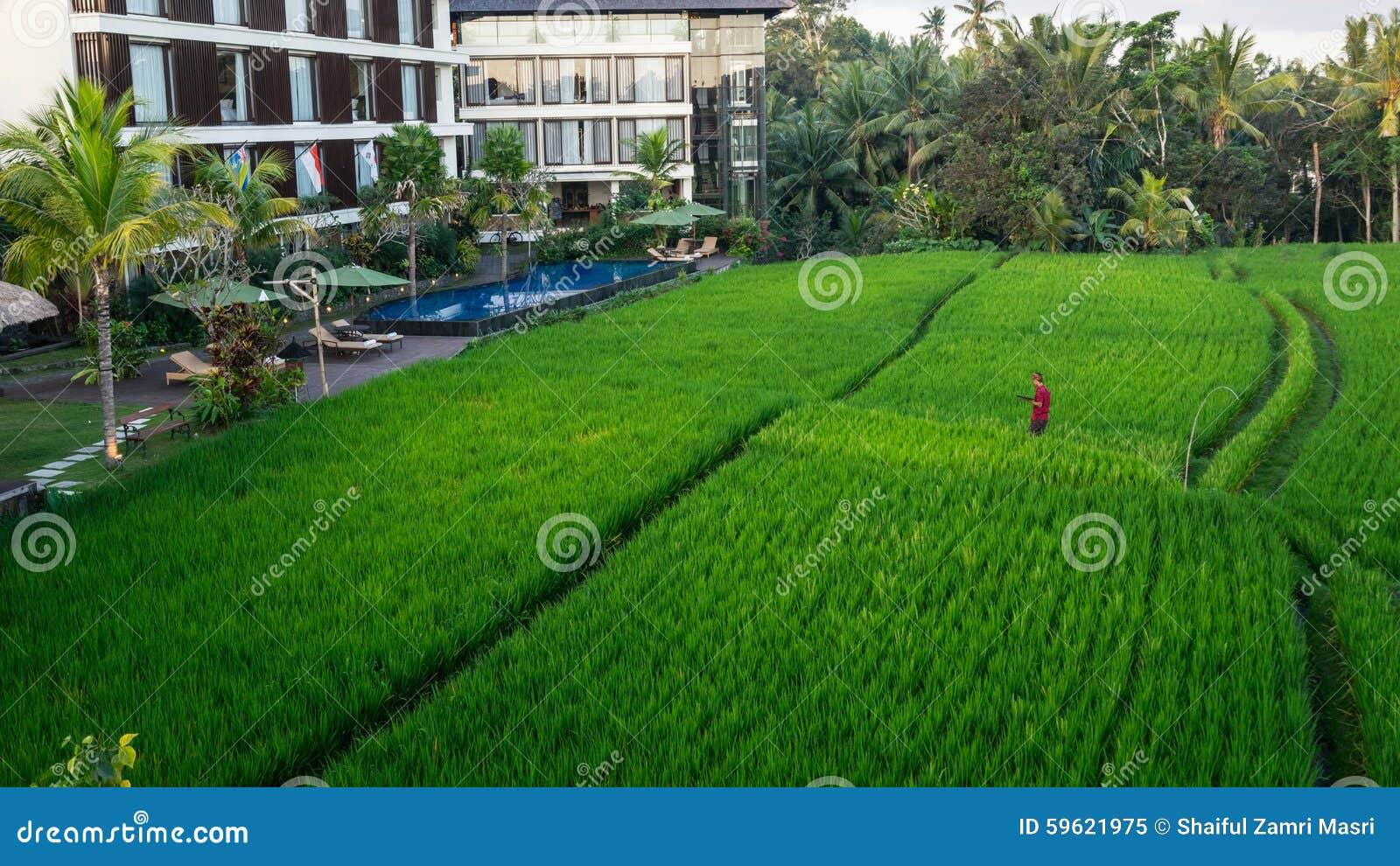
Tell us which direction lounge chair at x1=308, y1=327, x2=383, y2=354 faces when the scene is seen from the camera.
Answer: facing to the right of the viewer

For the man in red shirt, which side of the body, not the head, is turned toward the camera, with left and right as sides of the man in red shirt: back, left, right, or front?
left

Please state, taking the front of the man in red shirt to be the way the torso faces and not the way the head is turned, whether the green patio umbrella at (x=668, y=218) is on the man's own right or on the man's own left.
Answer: on the man's own right

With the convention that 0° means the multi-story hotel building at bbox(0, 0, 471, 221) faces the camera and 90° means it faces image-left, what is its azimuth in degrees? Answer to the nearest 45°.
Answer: approximately 315°

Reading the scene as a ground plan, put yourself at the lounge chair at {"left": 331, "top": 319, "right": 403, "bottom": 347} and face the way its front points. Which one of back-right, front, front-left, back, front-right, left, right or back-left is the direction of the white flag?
left

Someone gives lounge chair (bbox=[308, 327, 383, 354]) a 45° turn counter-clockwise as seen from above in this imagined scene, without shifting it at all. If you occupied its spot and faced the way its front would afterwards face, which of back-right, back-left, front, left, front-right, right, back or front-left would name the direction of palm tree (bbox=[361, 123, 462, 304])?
front-left

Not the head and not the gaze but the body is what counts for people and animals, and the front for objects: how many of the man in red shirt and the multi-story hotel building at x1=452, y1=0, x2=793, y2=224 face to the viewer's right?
0

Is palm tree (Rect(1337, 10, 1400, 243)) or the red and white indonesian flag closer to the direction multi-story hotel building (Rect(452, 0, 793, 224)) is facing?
the red and white indonesian flag

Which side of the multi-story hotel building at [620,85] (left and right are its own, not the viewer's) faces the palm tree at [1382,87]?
left

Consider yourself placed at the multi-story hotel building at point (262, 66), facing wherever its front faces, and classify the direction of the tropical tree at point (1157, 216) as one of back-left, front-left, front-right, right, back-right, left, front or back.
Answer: front-left

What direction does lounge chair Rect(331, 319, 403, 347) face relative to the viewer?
to the viewer's right

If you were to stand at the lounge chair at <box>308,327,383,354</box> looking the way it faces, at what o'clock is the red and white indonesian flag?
The red and white indonesian flag is roughly at 9 o'clock from the lounge chair.
